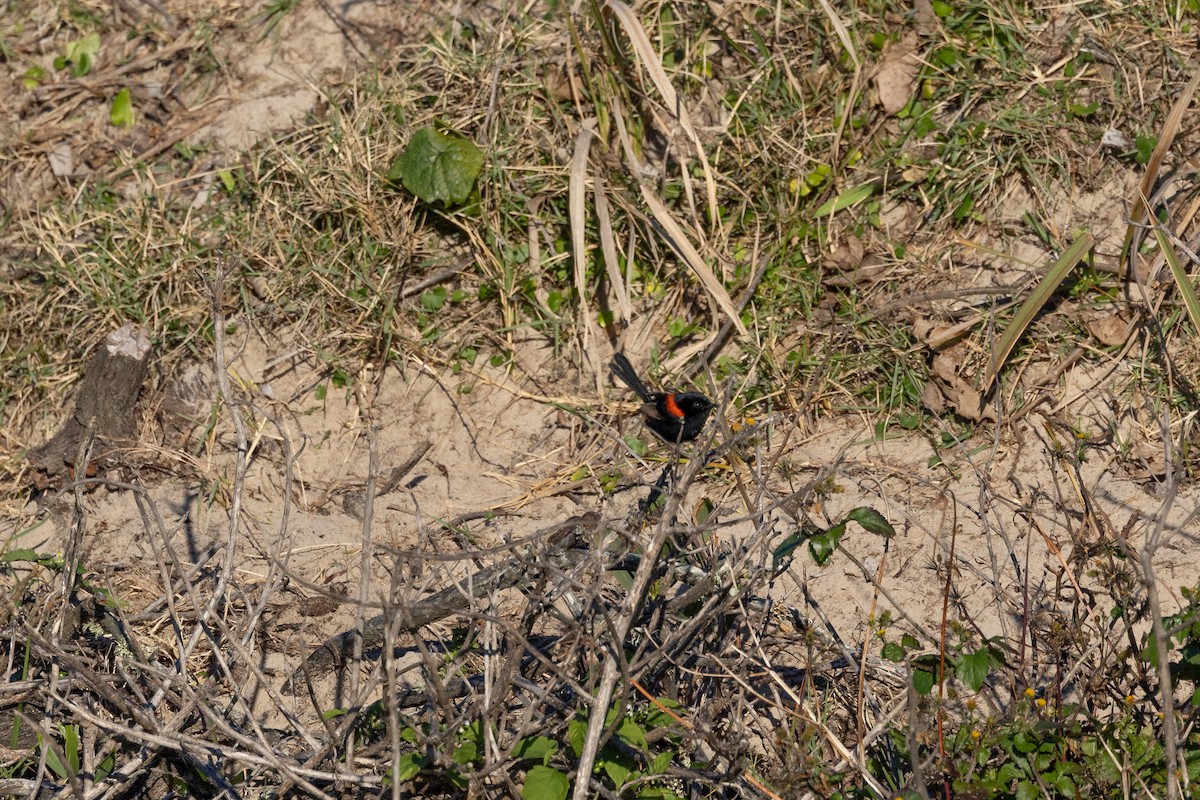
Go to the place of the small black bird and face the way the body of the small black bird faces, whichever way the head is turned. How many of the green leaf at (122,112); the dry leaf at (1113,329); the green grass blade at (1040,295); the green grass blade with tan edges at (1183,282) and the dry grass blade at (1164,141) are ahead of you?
4

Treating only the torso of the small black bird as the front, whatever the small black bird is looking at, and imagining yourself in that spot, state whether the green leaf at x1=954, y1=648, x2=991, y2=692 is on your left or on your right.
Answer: on your right

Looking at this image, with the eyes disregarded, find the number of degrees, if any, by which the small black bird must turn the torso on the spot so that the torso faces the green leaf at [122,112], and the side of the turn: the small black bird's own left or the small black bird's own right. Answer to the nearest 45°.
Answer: approximately 135° to the small black bird's own left

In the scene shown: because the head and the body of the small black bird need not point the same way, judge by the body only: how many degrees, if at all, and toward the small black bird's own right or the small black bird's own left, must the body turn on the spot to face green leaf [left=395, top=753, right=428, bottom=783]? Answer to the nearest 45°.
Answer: approximately 90° to the small black bird's own right

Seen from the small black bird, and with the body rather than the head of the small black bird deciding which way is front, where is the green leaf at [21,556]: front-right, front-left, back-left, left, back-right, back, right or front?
back-right

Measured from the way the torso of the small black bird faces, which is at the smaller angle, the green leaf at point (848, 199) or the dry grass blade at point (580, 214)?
the green leaf

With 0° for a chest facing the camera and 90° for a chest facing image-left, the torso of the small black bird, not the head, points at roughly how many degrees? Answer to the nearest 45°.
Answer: approximately 270°

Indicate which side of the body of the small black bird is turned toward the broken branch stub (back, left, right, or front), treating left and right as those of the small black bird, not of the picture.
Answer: back

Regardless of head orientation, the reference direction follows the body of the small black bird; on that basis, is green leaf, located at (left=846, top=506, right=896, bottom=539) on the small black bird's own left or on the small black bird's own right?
on the small black bird's own right

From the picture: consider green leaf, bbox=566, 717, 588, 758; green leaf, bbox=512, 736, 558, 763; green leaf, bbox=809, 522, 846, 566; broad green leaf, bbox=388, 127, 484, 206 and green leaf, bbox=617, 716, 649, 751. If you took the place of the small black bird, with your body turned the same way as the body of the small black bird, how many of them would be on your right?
4
